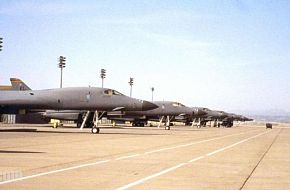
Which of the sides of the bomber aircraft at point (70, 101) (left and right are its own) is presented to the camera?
right
